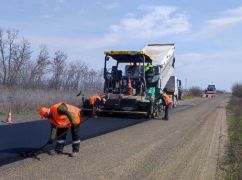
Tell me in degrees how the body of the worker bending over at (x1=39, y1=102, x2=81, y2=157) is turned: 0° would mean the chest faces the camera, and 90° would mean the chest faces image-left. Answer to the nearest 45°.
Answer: approximately 90°

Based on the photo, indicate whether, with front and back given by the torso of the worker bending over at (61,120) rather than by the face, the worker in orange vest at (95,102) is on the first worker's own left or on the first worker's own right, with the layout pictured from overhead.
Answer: on the first worker's own right
